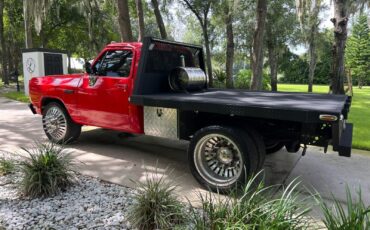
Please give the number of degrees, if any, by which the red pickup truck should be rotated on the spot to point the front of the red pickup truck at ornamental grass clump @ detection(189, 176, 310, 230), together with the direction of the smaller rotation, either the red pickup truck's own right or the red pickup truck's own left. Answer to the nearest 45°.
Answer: approximately 135° to the red pickup truck's own left

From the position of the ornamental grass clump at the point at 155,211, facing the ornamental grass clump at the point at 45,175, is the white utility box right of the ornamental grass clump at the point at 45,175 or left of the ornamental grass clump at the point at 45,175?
right

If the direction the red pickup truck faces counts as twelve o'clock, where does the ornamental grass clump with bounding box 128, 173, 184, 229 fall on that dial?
The ornamental grass clump is roughly at 8 o'clock from the red pickup truck.

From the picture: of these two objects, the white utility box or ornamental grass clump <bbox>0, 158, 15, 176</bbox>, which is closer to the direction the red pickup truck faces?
the white utility box

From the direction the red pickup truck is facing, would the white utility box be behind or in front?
in front

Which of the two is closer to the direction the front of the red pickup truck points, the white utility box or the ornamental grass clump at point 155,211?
the white utility box

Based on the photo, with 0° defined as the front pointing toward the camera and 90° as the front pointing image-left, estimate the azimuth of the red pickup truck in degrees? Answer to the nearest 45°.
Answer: approximately 135°
